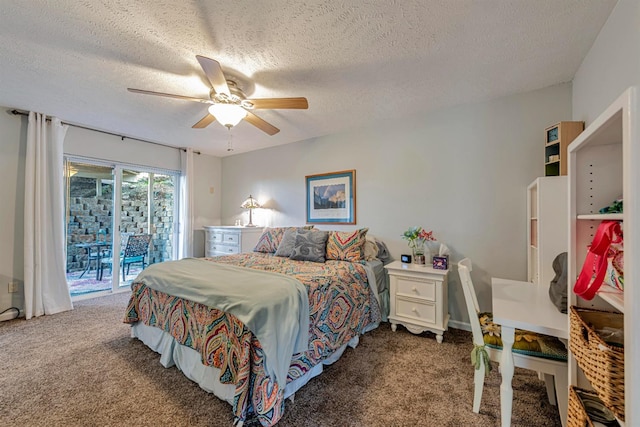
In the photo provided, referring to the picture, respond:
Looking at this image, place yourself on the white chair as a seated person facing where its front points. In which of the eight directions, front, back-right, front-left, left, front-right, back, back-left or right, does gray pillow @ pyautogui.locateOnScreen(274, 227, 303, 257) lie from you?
back

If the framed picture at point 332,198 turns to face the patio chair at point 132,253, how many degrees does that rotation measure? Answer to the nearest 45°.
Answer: approximately 45° to its right

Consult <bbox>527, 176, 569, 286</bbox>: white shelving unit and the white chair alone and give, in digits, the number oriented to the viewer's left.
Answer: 1

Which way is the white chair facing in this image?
to the viewer's right

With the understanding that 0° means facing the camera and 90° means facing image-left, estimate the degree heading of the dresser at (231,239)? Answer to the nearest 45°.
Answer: approximately 45°

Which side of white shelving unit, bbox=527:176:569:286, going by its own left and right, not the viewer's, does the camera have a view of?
left

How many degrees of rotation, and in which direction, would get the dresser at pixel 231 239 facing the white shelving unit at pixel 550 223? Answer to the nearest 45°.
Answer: approximately 90° to its left

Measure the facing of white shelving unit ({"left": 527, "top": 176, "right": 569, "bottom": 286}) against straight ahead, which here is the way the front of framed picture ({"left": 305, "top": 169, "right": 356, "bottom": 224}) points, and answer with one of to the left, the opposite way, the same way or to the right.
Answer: to the right

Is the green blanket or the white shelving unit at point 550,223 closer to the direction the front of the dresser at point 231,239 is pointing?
the green blanket

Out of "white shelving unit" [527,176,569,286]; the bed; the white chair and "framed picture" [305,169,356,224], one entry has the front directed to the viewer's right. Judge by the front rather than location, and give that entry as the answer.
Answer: the white chair

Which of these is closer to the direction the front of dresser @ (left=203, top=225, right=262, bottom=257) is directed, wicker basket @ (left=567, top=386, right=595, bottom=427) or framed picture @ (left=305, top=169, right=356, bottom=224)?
the wicker basket

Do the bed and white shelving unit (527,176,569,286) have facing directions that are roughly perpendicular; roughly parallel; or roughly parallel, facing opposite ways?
roughly perpendicular

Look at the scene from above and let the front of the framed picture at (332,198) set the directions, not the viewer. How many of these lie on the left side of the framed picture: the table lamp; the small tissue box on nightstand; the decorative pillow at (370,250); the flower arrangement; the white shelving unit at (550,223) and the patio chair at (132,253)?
4

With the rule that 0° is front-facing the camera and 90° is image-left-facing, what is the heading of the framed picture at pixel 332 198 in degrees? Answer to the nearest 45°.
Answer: approximately 45°
